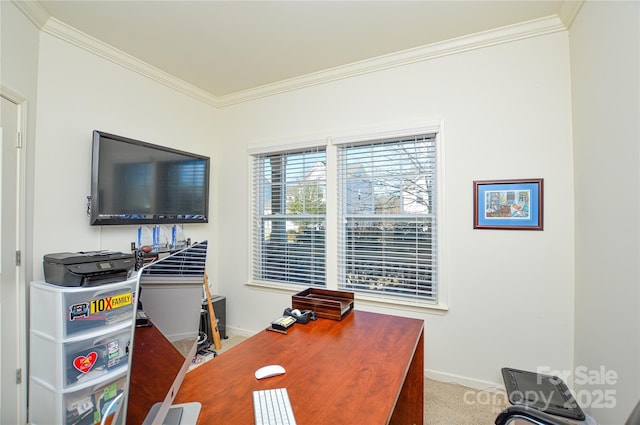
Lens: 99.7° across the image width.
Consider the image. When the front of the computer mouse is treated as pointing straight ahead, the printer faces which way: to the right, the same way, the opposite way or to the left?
the opposite way
